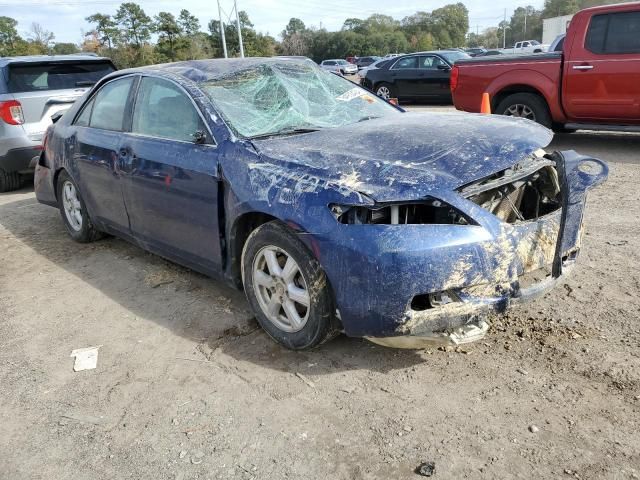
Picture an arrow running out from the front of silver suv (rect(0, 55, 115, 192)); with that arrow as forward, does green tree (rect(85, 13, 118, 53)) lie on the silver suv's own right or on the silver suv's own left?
on the silver suv's own right

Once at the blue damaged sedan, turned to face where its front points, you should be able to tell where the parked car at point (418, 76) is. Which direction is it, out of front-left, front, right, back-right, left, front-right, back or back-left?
back-left

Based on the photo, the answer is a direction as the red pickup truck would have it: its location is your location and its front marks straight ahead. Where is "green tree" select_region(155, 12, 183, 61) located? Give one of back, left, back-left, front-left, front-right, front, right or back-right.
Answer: back-left

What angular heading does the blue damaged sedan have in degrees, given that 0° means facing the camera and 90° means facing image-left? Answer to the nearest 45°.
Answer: approximately 315°

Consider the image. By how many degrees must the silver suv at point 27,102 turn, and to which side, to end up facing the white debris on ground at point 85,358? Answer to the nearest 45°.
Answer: approximately 135° to its left

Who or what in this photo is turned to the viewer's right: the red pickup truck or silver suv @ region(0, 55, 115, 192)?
the red pickup truck

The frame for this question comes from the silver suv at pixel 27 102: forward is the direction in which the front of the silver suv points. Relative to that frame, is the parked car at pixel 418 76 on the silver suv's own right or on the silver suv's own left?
on the silver suv's own right

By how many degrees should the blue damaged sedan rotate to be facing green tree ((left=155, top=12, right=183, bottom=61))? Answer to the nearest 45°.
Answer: approximately 135° to its left

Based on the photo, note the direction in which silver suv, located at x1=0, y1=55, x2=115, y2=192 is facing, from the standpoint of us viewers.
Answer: facing away from the viewer and to the left of the viewer

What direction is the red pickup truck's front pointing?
to the viewer's right

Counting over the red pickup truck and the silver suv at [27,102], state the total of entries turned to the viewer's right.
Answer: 1

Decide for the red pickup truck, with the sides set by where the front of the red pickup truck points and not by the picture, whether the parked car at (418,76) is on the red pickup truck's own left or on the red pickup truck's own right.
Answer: on the red pickup truck's own left

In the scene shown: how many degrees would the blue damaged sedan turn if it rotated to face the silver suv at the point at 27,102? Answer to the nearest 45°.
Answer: approximately 180°

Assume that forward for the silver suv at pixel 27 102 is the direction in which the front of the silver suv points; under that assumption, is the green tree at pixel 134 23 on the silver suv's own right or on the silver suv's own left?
on the silver suv's own right

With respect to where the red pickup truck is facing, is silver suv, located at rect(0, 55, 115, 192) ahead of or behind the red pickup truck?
behind
